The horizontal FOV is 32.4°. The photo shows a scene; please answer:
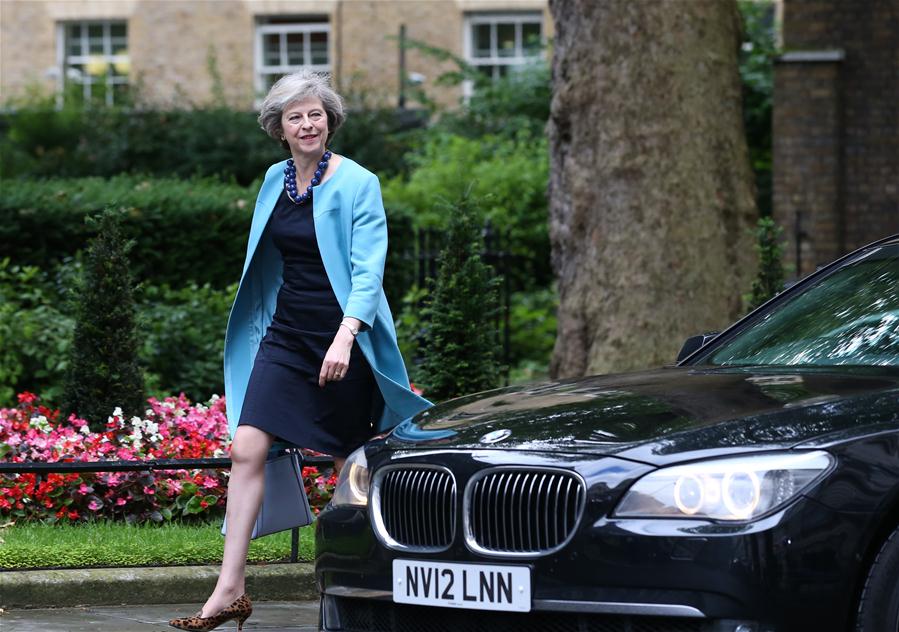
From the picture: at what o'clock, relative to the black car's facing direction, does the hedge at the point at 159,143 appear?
The hedge is roughly at 4 o'clock from the black car.

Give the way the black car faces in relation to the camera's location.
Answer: facing the viewer and to the left of the viewer

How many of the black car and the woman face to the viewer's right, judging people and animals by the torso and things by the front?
0

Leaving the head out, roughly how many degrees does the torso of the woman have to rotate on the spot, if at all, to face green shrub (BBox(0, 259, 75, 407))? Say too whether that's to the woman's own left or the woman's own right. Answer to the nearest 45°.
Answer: approximately 135° to the woman's own right

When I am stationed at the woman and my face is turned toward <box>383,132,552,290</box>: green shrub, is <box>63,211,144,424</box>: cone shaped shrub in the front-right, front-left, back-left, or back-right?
front-left

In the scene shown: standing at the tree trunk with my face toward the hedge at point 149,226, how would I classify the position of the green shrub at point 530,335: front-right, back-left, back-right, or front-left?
front-right

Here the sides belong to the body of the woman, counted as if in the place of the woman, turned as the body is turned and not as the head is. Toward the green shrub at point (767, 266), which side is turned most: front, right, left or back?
back

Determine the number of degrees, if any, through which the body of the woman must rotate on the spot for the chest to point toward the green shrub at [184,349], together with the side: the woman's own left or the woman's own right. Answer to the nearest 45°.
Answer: approximately 135° to the woman's own right

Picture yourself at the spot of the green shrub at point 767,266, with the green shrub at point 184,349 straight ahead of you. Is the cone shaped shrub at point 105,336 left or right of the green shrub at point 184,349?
left

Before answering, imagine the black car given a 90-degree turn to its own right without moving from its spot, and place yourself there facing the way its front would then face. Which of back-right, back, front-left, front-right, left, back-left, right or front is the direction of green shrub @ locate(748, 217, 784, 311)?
front-right

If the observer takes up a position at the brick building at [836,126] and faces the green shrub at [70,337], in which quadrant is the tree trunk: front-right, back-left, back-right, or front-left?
front-left

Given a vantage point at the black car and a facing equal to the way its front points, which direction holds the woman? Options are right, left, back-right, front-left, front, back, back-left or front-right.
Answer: right

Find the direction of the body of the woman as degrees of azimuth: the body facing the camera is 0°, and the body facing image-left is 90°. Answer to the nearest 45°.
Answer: approximately 45°

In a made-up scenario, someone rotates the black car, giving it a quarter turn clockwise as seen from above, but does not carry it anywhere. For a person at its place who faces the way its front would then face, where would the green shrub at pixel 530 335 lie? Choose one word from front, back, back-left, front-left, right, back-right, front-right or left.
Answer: front-right

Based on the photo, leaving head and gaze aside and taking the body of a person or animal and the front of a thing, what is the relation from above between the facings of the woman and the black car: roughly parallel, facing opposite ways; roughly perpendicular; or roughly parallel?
roughly parallel

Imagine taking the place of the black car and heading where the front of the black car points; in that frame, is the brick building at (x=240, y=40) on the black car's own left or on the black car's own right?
on the black car's own right
